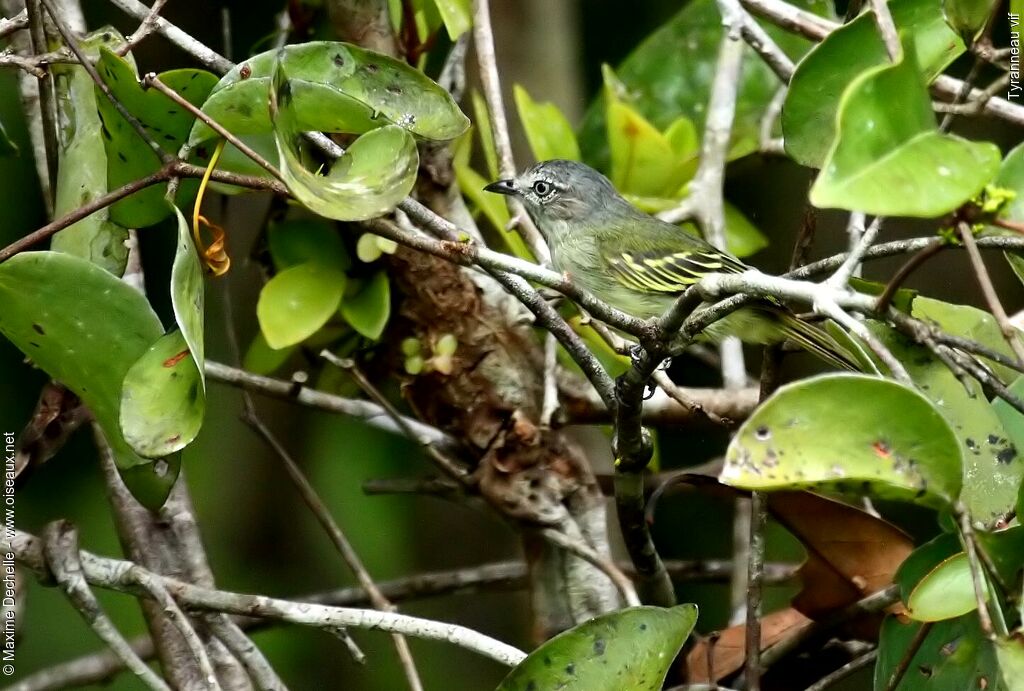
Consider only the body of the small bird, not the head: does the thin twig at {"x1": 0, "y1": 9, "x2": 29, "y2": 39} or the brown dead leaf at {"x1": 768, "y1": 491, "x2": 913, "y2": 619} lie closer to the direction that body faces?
the thin twig

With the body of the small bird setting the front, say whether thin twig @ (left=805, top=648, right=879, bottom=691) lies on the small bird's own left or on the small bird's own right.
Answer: on the small bird's own left

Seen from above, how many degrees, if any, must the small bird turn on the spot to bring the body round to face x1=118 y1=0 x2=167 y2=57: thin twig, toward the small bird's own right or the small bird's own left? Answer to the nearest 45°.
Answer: approximately 45° to the small bird's own left

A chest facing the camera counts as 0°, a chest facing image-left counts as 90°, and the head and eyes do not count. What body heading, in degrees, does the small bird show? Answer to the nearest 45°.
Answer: approximately 90°

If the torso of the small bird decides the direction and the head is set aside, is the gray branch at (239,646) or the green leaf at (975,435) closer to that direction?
the gray branch

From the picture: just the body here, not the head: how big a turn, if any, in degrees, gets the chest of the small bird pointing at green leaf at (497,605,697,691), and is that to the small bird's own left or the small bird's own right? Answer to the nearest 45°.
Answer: approximately 90° to the small bird's own left

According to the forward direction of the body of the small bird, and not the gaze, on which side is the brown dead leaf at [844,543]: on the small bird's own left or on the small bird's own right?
on the small bird's own left

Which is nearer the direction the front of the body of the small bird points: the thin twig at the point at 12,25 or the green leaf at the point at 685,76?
the thin twig
